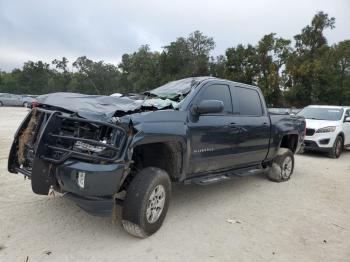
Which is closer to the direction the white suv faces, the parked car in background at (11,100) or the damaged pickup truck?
the damaged pickup truck

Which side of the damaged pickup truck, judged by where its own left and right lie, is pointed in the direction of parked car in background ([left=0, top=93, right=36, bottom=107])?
right

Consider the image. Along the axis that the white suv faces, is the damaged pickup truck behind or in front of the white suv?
in front

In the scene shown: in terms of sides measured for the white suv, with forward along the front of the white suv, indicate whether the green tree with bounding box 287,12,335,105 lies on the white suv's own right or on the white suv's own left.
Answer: on the white suv's own right

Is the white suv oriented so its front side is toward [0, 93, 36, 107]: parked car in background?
no

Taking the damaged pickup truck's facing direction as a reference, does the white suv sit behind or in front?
behind

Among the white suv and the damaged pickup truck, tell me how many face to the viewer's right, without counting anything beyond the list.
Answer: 0

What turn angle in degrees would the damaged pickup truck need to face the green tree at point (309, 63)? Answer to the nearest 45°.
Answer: approximately 180°

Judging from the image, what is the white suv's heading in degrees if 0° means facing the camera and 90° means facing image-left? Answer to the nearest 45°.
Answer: approximately 45°

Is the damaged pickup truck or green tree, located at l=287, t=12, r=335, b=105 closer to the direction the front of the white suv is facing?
the damaged pickup truck

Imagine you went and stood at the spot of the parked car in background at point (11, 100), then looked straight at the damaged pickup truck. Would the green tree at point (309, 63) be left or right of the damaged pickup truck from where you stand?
left
